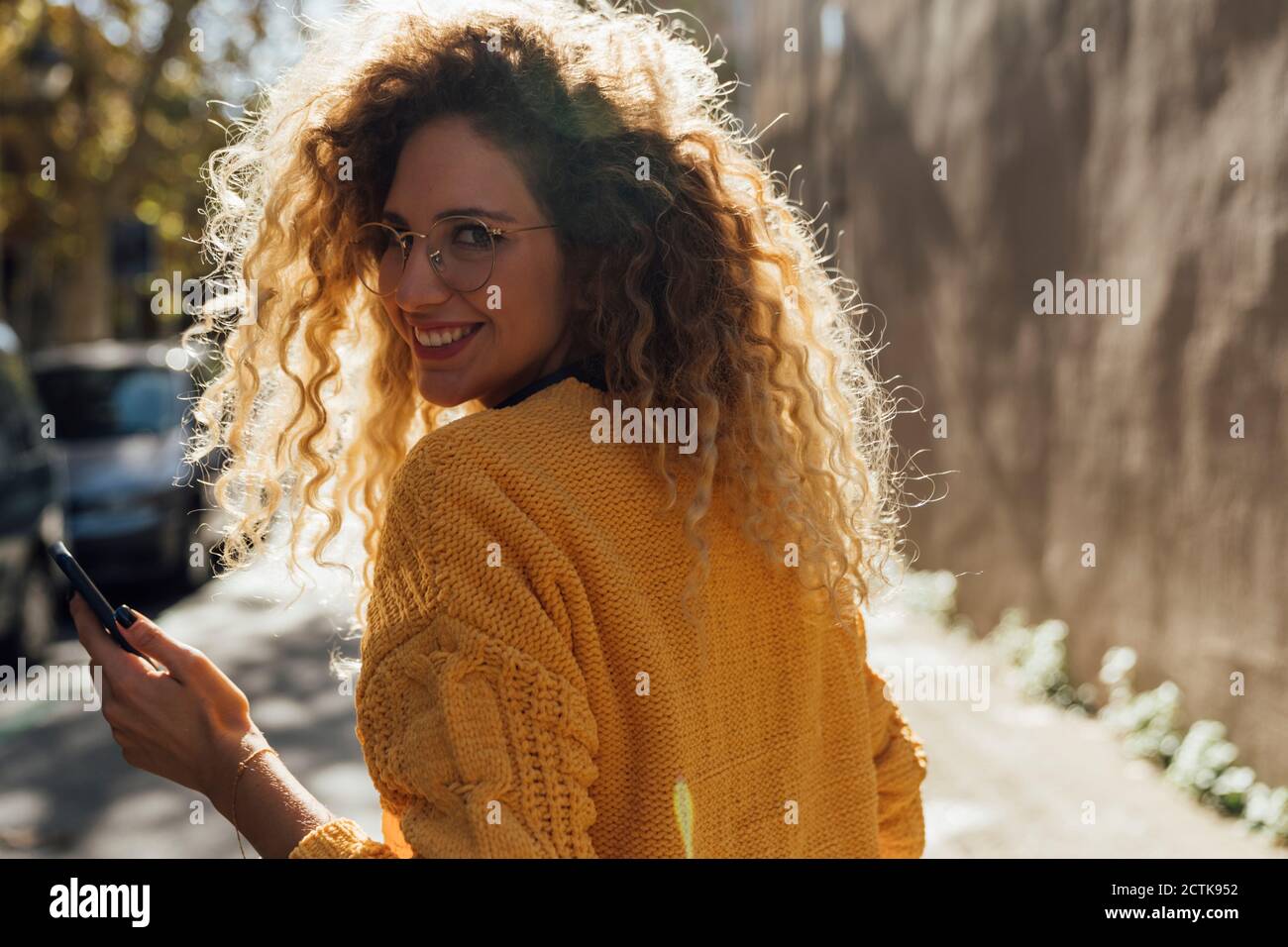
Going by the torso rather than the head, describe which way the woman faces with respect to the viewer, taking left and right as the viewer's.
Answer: facing away from the viewer and to the left of the viewer
